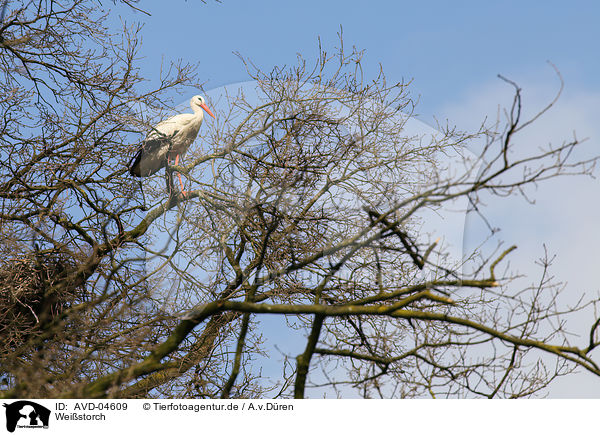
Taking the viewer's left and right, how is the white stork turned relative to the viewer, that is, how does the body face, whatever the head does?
facing to the right of the viewer
